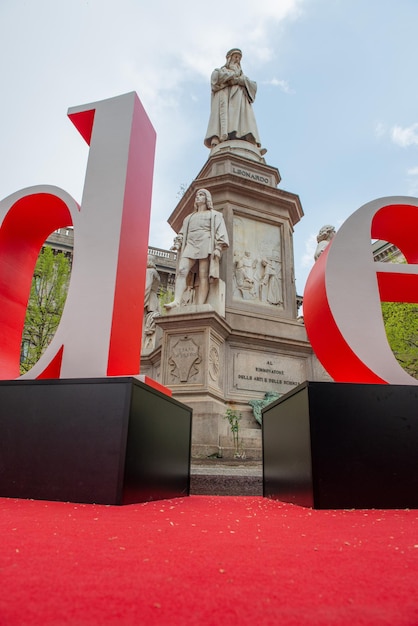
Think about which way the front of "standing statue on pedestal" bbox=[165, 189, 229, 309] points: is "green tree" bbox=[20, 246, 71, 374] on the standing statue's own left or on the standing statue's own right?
on the standing statue's own right

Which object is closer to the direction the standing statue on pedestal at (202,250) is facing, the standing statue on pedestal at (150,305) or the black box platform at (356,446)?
the black box platform

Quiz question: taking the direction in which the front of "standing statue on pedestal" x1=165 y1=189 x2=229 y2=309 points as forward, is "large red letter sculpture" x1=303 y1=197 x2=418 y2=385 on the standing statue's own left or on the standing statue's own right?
on the standing statue's own left

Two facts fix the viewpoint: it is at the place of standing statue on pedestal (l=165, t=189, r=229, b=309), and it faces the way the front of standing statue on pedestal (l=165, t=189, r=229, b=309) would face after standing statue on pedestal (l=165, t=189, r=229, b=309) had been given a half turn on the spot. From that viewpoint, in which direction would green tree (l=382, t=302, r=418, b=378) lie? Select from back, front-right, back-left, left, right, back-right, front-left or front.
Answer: front

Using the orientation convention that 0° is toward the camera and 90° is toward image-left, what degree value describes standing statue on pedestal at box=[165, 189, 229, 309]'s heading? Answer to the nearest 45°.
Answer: approximately 45°

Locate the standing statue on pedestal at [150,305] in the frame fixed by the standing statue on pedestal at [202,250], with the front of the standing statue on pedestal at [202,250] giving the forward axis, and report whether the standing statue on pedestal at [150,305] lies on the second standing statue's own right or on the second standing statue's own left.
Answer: on the second standing statue's own right

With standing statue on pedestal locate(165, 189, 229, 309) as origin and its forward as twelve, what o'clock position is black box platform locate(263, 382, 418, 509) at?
The black box platform is roughly at 10 o'clock from the standing statue on pedestal.

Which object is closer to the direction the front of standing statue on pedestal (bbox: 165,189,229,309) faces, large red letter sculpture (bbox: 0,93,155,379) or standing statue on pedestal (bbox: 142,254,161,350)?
the large red letter sculpture

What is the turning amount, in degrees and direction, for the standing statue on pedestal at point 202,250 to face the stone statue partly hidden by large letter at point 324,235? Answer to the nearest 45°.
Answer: approximately 135° to its left
